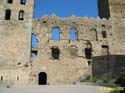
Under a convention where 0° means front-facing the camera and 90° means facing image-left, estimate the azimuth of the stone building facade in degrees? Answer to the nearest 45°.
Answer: approximately 0°
